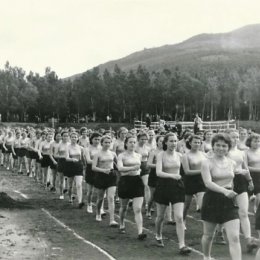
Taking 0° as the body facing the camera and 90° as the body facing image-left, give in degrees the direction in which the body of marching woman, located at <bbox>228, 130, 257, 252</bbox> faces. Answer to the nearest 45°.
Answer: approximately 315°

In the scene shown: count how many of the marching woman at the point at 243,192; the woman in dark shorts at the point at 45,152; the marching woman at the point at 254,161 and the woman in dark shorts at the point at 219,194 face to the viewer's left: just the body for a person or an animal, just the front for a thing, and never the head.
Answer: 0

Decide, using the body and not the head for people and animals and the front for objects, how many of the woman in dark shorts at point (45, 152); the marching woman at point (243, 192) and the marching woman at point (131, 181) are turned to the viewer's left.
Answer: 0

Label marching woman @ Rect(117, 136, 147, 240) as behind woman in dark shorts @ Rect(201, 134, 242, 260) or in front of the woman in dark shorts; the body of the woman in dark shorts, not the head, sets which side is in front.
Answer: behind

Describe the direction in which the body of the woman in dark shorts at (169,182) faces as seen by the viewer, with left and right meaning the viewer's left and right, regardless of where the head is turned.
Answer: facing the viewer and to the right of the viewer

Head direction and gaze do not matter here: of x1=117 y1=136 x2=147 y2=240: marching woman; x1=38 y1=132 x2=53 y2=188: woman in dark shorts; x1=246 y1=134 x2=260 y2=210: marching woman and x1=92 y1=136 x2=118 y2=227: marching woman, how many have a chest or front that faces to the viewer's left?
0

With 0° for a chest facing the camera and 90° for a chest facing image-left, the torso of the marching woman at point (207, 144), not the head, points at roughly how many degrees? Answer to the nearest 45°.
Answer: approximately 315°

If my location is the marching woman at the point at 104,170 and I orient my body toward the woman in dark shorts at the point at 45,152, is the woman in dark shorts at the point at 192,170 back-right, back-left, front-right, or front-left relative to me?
back-right

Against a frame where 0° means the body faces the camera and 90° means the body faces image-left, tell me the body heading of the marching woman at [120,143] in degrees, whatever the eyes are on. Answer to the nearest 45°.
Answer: approximately 315°
